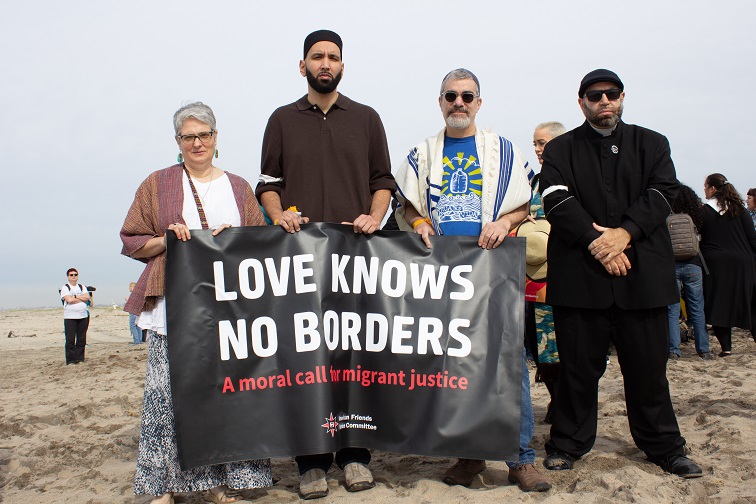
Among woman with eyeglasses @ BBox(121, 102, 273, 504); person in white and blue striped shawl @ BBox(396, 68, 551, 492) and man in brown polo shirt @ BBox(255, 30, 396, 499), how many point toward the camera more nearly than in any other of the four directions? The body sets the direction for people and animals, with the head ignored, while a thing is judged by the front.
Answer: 3

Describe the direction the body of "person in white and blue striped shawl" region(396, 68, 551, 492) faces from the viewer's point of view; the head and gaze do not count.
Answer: toward the camera

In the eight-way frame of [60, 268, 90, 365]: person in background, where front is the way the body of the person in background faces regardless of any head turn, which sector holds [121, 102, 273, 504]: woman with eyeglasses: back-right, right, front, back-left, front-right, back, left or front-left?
front

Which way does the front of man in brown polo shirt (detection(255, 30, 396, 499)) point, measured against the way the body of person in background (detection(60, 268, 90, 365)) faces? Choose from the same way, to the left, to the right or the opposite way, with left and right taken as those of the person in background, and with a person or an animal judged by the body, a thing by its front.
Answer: the same way

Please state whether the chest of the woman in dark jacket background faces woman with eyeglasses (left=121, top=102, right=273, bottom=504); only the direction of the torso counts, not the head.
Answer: no

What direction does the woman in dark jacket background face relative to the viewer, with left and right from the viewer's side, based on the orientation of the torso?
facing away from the viewer and to the left of the viewer

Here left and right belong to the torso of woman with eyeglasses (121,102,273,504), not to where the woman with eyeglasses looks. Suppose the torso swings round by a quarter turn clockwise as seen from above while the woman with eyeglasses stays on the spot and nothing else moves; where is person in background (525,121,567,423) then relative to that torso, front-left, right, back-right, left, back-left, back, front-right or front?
back

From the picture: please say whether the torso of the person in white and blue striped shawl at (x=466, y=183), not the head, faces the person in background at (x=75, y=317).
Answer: no

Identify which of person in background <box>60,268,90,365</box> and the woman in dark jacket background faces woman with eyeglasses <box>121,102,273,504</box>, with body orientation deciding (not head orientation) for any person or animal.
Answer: the person in background

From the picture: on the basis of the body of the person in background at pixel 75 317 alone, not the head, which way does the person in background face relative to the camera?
toward the camera

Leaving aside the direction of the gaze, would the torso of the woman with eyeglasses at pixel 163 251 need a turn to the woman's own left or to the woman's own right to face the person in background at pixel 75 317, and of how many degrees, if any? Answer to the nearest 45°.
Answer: approximately 180°

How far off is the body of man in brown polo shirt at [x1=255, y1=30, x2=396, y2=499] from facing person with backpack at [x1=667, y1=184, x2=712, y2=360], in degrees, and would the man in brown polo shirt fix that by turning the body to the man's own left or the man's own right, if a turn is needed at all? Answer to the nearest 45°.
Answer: approximately 135° to the man's own left

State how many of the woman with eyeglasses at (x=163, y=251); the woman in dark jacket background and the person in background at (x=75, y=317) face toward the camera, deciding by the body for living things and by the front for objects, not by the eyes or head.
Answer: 2

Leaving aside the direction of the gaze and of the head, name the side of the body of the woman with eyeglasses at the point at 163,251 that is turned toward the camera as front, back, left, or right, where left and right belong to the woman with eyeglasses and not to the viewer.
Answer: front

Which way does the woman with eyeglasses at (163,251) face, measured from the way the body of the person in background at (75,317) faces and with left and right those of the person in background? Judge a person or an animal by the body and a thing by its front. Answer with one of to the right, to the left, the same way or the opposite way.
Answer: the same way
